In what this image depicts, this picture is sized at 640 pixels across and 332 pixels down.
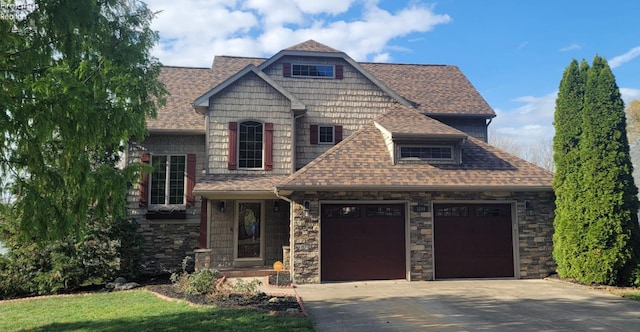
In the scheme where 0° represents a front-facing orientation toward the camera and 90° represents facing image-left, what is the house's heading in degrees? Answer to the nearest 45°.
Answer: approximately 0°

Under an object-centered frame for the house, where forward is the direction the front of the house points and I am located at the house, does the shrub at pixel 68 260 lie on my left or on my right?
on my right

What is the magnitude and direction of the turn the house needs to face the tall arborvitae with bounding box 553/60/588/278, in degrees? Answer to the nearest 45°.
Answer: approximately 90° to its left

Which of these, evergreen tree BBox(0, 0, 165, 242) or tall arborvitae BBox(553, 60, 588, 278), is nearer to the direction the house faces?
the evergreen tree

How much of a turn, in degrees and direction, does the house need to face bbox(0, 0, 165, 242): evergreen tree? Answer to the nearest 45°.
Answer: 0° — it already faces it

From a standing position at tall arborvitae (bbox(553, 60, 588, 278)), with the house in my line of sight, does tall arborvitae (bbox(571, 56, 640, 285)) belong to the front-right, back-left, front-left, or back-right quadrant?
back-left

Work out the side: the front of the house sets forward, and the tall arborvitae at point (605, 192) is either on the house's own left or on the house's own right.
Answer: on the house's own left

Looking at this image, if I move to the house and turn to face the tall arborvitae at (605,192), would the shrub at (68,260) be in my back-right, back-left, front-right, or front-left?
back-right
